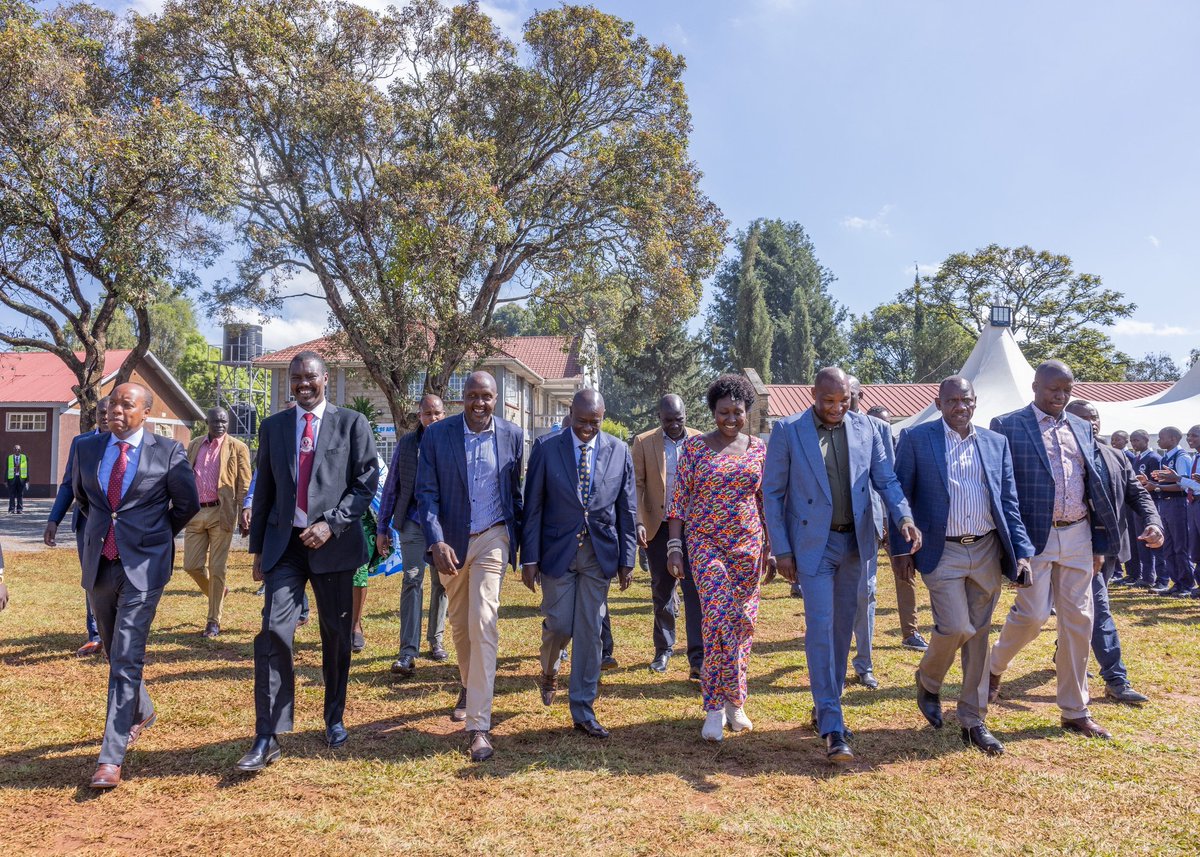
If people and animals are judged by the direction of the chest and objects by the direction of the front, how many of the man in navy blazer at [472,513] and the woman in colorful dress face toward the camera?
2

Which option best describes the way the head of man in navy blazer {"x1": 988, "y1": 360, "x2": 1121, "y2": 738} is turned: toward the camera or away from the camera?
toward the camera

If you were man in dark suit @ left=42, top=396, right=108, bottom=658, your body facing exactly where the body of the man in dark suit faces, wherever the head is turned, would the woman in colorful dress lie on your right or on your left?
on your left

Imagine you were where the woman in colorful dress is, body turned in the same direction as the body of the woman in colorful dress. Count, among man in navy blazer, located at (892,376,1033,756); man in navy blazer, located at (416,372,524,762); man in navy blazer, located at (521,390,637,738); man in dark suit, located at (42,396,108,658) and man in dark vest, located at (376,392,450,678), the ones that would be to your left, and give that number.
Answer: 1

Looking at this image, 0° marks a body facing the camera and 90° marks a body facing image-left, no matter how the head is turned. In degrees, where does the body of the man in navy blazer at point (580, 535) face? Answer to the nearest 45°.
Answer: approximately 0°

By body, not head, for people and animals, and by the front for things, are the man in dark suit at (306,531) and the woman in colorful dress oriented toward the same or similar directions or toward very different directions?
same or similar directions

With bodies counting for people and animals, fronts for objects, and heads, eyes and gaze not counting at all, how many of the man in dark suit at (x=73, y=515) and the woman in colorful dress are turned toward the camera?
2

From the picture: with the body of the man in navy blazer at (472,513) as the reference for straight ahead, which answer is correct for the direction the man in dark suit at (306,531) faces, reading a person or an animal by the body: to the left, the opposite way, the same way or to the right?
the same way

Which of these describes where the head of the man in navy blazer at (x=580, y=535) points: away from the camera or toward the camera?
toward the camera

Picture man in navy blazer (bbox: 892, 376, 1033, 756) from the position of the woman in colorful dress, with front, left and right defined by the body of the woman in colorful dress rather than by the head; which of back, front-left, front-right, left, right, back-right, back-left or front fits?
left

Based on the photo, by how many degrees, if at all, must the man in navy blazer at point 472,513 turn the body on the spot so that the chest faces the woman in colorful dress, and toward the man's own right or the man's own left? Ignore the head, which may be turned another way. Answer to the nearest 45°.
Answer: approximately 90° to the man's own left

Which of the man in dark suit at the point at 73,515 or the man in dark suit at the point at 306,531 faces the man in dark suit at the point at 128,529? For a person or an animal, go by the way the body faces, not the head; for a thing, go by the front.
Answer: the man in dark suit at the point at 73,515

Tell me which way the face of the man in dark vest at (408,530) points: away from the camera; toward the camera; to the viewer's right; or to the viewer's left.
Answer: toward the camera

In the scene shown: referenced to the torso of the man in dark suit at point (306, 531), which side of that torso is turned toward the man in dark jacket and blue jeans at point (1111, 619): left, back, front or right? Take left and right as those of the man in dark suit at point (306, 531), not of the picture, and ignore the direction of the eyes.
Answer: left

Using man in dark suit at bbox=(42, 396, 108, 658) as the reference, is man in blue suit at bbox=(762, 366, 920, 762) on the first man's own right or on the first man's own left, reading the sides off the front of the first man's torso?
on the first man's own left

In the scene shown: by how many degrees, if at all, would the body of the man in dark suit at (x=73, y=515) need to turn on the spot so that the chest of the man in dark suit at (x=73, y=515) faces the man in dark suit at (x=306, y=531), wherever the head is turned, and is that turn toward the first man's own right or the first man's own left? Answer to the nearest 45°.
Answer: approximately 45° to the first man's own left

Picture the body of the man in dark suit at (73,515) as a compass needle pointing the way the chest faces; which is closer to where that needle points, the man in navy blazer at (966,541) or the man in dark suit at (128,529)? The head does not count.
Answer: the man in dark suit

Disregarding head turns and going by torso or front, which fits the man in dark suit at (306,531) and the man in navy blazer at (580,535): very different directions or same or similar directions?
same or similar directions
